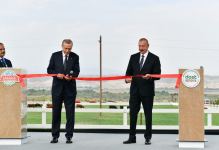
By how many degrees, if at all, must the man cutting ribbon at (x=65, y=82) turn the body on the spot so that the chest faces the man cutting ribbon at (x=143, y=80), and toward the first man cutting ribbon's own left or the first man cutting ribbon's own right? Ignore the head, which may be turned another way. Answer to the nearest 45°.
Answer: approximately 90° to the first man cutting ribbon's own left

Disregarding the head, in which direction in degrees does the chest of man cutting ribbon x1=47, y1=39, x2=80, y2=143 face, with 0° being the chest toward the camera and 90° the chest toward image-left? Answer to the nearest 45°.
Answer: approximately 0°

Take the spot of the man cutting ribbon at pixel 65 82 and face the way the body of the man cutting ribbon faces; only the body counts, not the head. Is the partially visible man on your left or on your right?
on your right
